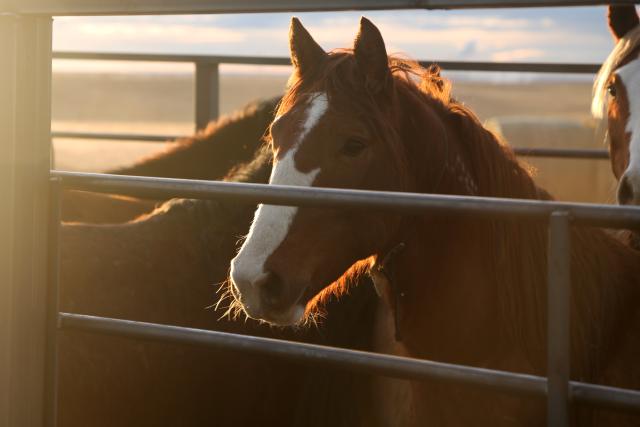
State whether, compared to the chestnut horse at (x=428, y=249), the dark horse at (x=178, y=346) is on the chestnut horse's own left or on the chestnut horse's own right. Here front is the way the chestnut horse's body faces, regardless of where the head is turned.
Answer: on the chestnut horse's own right

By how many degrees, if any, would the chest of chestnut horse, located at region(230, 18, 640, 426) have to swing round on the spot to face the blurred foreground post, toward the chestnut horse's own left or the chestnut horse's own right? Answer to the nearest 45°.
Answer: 0° — it already faces it

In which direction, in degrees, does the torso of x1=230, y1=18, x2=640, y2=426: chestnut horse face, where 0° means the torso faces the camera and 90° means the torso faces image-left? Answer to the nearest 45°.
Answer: approximately 45°

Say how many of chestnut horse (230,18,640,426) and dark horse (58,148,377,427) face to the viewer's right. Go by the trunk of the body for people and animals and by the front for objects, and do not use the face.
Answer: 1

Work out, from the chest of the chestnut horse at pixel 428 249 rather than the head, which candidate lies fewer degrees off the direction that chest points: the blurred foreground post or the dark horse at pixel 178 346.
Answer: the blurred foreground post

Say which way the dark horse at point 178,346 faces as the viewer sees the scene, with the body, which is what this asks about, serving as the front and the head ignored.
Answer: to the viewer's right

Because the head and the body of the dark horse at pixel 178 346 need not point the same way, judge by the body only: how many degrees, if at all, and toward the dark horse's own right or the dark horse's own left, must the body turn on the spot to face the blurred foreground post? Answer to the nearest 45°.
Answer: approximately 90° to the dark horse's own right

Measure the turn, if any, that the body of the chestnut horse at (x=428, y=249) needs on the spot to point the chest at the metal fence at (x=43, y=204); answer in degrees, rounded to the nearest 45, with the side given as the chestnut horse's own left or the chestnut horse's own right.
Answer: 0° — it already faces it
